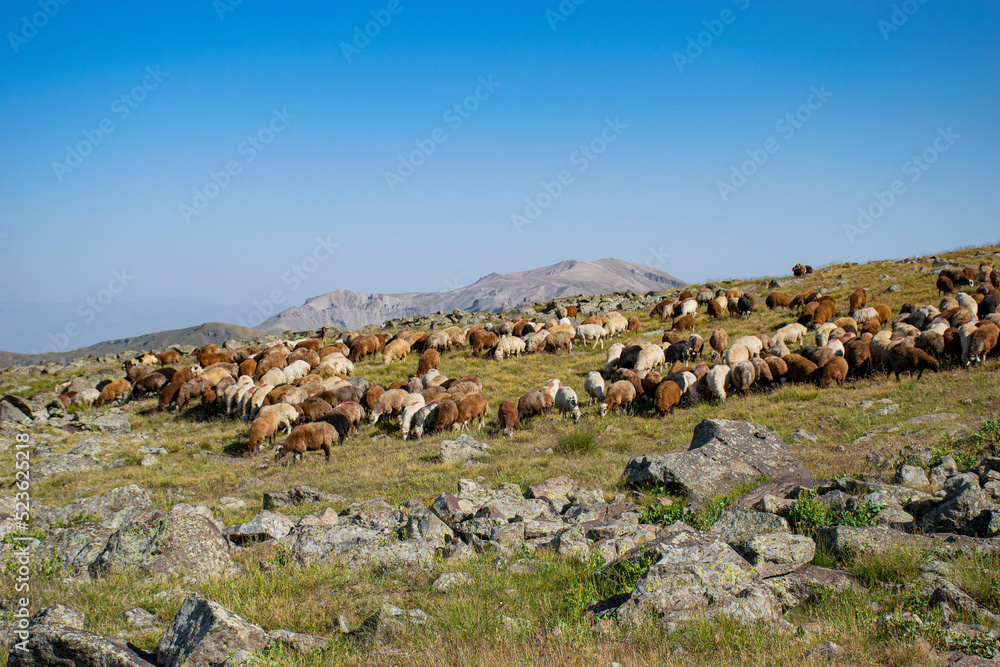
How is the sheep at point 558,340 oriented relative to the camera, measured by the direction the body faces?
to the viewer's left

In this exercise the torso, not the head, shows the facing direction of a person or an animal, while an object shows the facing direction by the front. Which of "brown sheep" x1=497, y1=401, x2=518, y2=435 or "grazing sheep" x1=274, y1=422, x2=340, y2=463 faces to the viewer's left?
the grazing sheep

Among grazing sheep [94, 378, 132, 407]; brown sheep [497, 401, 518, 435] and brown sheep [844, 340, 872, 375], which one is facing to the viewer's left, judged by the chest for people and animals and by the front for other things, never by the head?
the grazing sheep

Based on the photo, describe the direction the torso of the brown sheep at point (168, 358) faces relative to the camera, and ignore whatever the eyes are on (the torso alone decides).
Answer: to the viewer's left

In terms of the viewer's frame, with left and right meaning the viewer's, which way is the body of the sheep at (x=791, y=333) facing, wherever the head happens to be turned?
facing to the left of the viewer

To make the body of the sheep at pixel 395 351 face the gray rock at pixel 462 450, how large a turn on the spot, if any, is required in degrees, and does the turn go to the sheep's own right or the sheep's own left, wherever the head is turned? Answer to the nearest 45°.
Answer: approximately 45° to the sheep's own left
